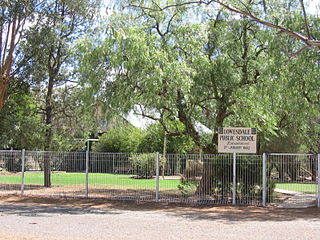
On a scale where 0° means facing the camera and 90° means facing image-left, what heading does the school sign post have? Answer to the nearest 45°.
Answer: approximately 0°

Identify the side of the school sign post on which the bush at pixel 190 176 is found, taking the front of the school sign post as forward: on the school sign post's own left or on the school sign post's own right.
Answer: on the school sign post's own right
